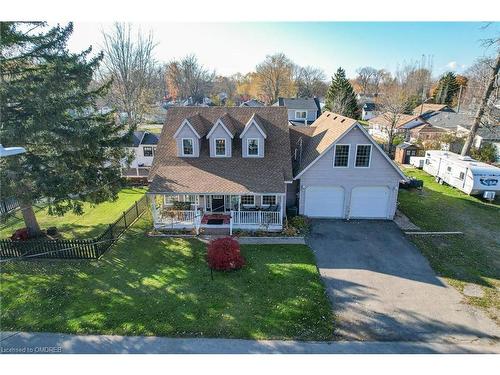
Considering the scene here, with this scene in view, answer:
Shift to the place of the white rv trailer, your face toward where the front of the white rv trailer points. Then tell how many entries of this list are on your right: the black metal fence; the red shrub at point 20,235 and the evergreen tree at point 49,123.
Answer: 3

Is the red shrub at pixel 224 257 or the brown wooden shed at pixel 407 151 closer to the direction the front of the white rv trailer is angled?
the red shrub

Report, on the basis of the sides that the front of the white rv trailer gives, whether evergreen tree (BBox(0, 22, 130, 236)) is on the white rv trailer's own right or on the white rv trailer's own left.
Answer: on the white rv trailer's own right

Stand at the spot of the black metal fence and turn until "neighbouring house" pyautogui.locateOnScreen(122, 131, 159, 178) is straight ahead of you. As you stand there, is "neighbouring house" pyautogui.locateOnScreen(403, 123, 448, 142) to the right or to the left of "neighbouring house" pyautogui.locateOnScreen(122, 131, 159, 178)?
right

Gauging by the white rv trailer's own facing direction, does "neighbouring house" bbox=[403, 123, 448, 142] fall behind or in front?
behind

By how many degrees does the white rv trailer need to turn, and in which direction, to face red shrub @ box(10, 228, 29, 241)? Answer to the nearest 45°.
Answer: approximately 90° to its right

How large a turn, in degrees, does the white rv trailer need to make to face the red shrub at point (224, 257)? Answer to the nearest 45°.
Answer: approximately 90° to its right

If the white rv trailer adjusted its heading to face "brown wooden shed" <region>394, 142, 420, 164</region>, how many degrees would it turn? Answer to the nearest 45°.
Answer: approximately 180°

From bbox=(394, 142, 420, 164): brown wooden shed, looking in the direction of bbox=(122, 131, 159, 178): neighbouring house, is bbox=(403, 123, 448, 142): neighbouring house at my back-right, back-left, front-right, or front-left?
back-right

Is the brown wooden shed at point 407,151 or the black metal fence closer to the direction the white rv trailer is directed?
the black metal fence

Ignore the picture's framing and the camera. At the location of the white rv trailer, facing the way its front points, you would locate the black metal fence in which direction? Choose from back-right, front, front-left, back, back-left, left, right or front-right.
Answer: right

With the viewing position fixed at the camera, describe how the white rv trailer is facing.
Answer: facing the viewer and to the right of the viewer
